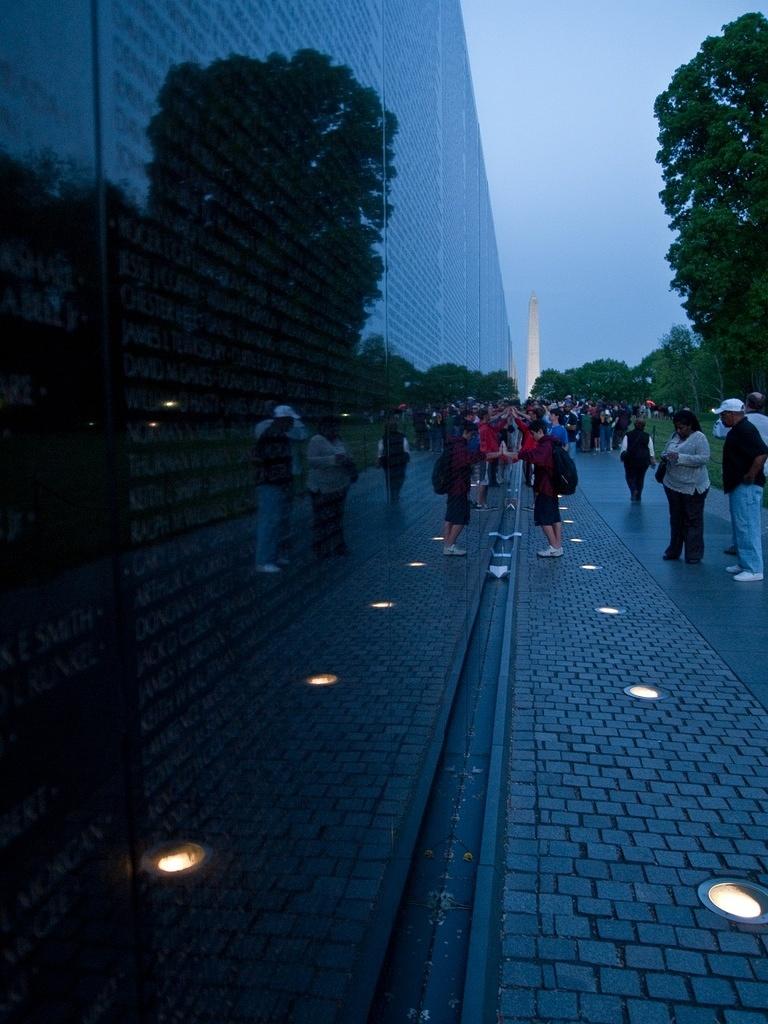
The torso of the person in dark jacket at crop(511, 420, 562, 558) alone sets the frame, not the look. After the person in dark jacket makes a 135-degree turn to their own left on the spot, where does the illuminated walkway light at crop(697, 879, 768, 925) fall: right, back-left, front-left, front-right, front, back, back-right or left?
front-right

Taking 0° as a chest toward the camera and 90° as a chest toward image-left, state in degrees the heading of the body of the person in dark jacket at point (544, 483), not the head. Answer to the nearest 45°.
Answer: approximately 90°

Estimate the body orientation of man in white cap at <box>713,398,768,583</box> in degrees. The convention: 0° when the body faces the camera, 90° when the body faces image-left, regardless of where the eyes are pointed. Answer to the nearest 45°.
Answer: approximately 90°

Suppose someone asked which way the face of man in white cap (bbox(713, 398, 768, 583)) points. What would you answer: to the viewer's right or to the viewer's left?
to the viewer's left
